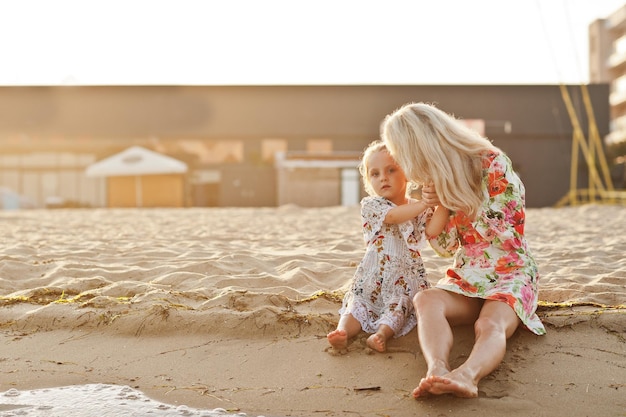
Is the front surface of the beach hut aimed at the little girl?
yes

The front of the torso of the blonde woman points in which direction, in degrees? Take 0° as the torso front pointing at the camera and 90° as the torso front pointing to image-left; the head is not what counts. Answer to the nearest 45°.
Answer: approximately 45°

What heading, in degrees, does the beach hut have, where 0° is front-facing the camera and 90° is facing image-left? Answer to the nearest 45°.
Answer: approximately 0°
